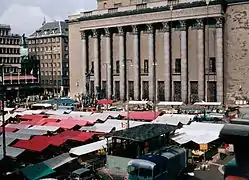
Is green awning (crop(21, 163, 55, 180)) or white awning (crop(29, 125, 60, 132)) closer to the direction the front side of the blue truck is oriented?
the green awning

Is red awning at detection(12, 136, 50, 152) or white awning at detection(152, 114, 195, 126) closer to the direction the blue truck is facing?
the red awning

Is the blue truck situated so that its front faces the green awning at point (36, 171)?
no

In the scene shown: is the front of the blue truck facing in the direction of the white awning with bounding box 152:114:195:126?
no

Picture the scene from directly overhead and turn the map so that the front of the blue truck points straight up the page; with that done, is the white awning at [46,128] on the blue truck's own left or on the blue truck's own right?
on the blue truck's own right

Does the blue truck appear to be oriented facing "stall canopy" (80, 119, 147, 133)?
no
